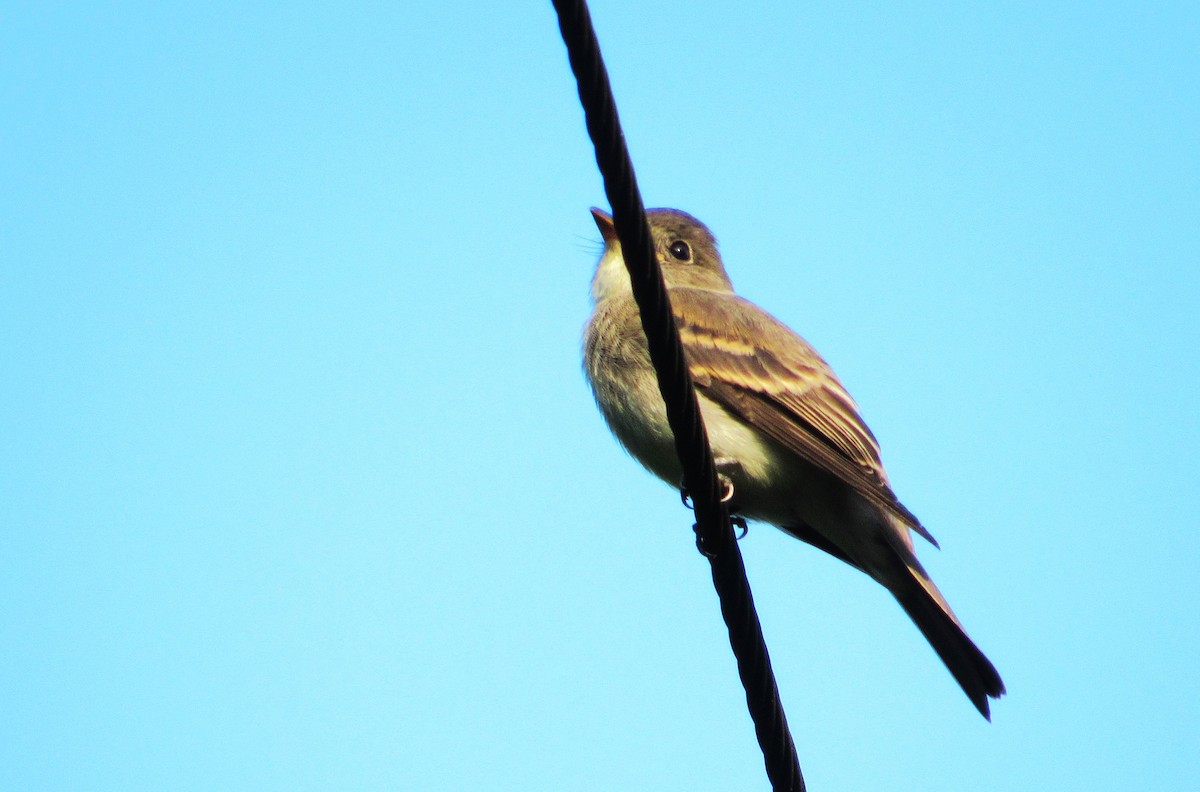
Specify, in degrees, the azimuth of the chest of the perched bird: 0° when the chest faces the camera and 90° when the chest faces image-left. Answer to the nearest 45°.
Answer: approximately 90°
